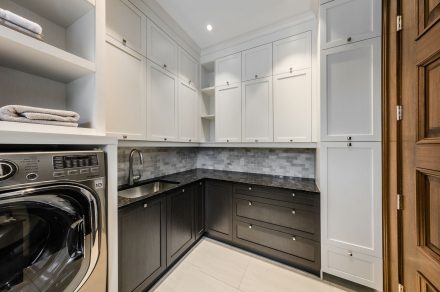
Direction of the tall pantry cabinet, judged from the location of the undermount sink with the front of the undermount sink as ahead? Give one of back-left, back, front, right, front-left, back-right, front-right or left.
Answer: front

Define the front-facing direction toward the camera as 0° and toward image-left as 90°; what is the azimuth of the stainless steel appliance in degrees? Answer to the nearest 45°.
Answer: approximately 0°

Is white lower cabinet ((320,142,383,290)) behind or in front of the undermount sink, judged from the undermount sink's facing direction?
in front

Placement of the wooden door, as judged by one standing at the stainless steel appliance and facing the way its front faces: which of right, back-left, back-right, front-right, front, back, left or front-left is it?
front-left

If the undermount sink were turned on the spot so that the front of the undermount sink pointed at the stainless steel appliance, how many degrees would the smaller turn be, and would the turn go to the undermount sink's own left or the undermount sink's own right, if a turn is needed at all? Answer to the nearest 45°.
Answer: approximately 45° to the undermount sink's own right

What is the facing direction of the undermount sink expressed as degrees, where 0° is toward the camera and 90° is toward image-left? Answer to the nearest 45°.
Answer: approximately 315°

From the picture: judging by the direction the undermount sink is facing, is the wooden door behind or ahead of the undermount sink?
ahead

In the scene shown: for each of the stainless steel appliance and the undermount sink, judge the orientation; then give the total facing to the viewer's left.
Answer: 0
